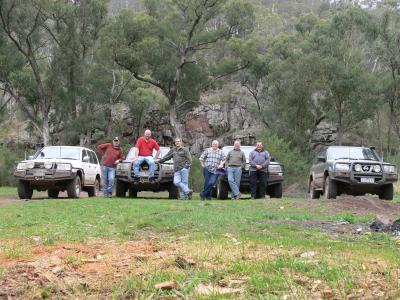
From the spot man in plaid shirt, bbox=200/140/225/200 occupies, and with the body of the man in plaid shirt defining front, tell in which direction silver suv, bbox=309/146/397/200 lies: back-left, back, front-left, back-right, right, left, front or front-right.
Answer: left

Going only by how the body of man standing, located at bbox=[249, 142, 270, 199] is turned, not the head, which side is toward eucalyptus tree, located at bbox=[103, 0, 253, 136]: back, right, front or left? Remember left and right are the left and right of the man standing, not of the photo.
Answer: back

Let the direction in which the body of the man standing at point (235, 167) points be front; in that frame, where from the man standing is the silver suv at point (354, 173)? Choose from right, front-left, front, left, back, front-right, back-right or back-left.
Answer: left

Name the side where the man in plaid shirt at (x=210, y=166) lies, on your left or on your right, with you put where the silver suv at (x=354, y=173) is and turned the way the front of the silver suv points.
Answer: on your right

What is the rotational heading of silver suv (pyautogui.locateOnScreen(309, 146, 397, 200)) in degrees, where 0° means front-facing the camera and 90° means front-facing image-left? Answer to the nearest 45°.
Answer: approximately 315°

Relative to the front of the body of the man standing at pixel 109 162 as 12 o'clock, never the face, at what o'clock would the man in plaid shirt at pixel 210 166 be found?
The man in plaid shirt is roughly at 10 o'clock from the man standing.

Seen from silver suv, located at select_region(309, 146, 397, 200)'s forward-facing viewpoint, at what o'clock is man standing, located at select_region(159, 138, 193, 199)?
The man standing is roughly at 4 o'clock from the silver suv.

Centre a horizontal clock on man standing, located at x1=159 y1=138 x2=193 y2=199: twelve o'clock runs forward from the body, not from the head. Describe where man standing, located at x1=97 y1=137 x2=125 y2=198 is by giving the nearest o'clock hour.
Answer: man standing, located at x1=97 y1=137 x2=125 y2=198 is roughly at 4 o'clock from man standing, located at x1=159 y1=138 x2=193 y2=199.

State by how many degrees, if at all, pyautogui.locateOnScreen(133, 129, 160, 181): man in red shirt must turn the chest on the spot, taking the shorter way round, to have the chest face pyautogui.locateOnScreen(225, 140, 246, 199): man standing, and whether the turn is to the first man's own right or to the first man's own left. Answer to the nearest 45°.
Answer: approximately 90° to the first man's own left

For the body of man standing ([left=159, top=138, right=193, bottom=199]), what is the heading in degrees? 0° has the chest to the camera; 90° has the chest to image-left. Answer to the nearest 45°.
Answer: approximately 0°

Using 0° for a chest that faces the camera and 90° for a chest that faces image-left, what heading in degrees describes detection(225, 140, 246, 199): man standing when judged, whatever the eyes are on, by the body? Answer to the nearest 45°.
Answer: approximately 0°
